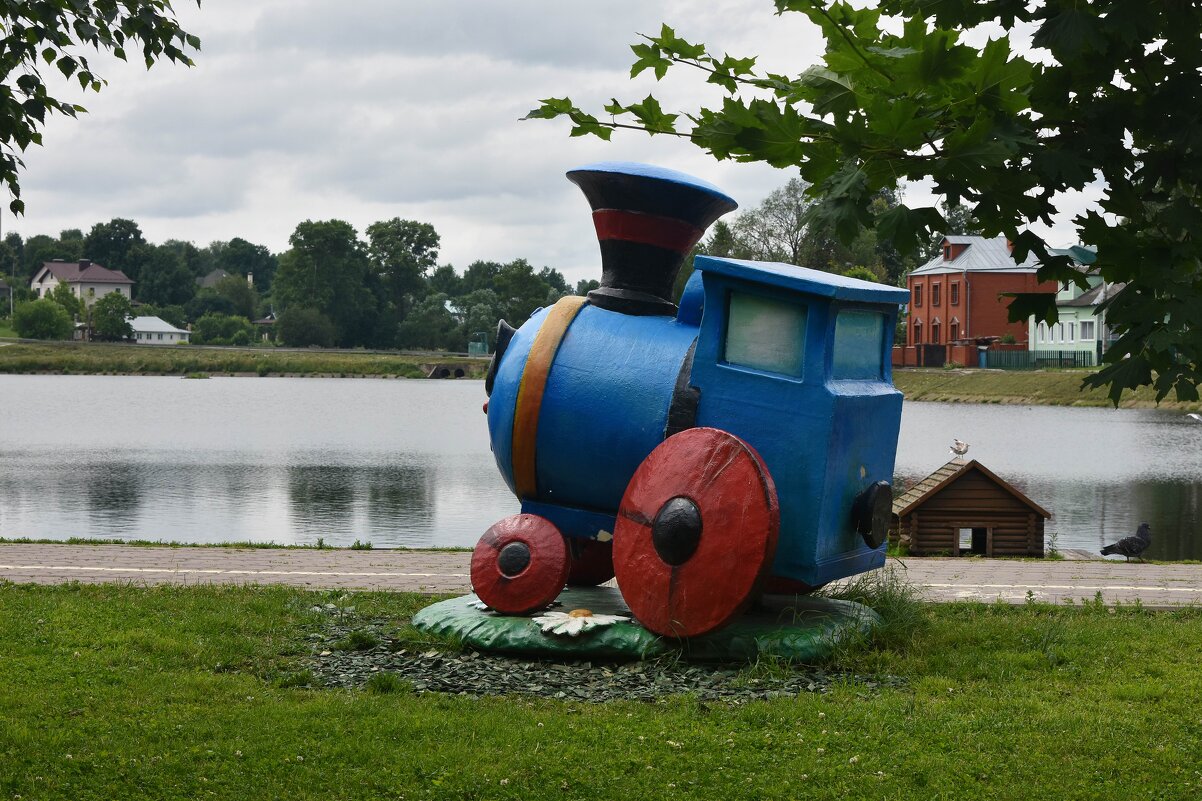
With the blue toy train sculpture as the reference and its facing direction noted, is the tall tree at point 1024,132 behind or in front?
behind

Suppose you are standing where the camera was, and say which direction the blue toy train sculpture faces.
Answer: facing away from the viewer and to the left of the viewer
